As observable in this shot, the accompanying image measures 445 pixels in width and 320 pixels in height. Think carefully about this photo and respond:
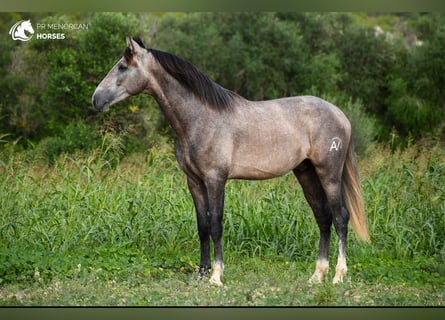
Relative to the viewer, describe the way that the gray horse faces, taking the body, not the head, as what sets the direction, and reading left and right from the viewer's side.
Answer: facing to the left of the viewer

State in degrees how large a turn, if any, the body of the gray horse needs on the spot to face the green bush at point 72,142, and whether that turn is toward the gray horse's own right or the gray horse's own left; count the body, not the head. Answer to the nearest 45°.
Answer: approximately 45° to the gray horse's own right
